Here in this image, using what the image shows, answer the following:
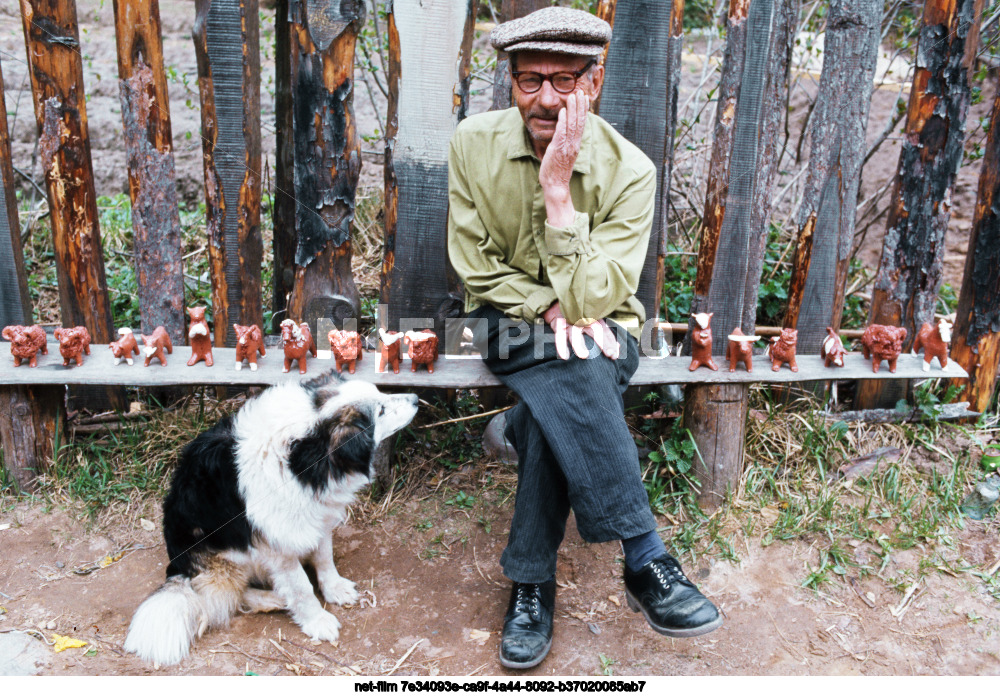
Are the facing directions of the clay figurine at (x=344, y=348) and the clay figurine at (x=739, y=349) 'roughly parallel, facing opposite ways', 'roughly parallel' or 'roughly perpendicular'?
roughly parallel

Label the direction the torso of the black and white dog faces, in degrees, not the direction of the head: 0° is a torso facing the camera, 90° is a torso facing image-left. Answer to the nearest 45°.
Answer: approximately 270°

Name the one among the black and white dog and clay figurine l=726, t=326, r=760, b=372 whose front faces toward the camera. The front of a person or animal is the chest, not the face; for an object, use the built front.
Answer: the clay figurine

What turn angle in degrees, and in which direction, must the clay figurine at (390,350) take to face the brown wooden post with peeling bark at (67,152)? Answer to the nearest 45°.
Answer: approximately 135° to its right

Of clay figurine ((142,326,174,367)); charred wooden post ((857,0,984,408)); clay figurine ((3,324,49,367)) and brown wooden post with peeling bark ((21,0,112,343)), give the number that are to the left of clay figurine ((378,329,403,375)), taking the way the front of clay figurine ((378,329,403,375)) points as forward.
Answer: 1

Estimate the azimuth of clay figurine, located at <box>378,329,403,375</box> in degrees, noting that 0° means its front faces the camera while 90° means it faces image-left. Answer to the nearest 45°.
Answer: approximately 0°

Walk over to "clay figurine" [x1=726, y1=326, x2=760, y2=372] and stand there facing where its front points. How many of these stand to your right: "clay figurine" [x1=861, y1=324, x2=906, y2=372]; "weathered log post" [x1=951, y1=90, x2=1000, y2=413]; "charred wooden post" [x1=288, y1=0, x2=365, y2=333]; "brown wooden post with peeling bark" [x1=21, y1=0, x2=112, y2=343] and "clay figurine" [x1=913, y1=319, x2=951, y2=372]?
2

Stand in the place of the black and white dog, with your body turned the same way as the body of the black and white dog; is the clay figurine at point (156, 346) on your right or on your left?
on your left

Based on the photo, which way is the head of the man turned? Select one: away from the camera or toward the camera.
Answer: toward the camera

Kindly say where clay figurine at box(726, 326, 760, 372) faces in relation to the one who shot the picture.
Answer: facing the viewer

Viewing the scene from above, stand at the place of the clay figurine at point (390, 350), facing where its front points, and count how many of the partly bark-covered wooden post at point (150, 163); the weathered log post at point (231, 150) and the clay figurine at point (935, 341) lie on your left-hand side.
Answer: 1

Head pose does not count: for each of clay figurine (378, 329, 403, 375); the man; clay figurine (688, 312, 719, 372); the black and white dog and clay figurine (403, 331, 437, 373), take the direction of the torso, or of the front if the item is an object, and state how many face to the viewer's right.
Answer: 1

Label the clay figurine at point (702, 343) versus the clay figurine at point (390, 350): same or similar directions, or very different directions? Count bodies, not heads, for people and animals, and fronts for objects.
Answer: same or similar directions

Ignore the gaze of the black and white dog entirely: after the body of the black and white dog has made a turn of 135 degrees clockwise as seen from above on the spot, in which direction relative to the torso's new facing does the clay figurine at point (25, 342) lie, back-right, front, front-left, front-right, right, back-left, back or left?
right

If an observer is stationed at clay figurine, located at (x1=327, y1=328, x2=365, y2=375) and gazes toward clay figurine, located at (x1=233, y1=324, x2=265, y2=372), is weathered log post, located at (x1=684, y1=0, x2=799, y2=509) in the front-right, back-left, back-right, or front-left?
back-right
